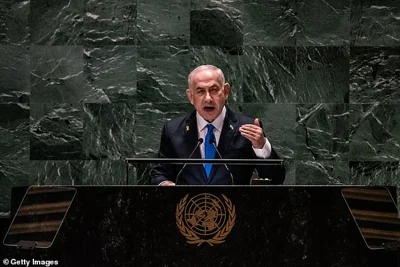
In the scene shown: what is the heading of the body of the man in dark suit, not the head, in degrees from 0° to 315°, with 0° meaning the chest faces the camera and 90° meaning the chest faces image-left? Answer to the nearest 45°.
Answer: approximately 0°
